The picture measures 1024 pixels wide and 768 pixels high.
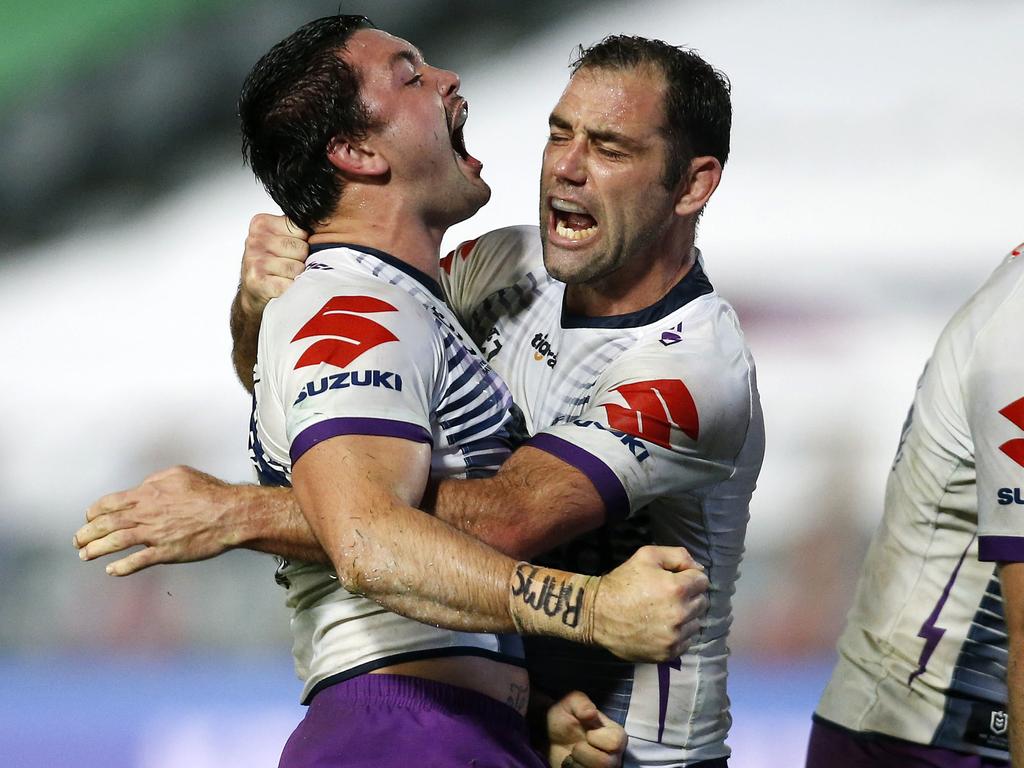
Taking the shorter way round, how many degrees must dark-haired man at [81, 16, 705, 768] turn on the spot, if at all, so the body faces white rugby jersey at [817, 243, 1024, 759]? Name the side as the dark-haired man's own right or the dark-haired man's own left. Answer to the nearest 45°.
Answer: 0° — they already face it

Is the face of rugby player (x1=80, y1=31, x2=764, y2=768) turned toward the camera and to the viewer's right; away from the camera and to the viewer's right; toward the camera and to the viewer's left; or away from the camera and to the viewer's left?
toward the camera and to the viewer's left

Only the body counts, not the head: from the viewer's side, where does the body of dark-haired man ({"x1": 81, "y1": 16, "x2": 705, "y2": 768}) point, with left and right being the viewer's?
facing to the right of the viewer

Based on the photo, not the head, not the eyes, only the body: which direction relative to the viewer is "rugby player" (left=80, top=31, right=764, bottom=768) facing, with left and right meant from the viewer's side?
facing the viewer and to the left of the viewer

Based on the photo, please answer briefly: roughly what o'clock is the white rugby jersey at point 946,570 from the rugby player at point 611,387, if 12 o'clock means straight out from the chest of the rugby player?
The white rugby jersey is roughly at 8 o'clock from the rugby player.

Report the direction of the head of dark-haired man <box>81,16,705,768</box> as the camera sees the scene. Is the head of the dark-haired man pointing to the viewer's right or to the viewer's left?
to the viewer's right
